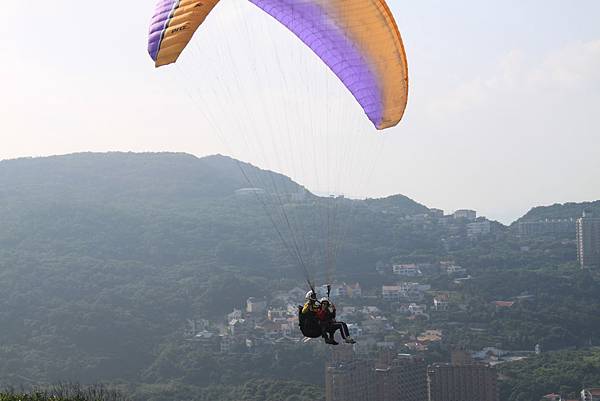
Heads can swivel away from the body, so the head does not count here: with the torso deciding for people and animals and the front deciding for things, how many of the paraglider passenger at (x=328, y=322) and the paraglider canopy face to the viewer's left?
0
